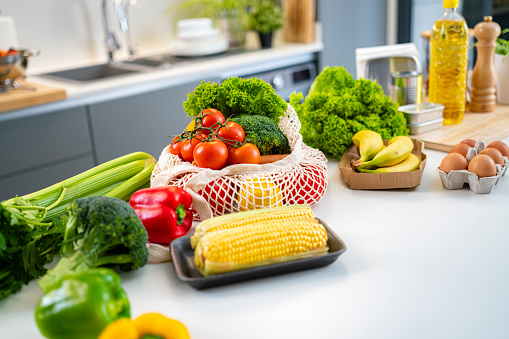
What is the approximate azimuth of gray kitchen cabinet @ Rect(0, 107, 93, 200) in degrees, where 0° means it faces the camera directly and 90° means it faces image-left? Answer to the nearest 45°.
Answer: approximately 315°

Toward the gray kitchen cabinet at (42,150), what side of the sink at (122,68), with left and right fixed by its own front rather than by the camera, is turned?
right

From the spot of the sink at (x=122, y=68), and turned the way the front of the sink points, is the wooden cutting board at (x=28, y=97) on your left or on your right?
on your right

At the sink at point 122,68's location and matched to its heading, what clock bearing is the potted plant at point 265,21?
The potted plant is roughly at 10 o'clock from the sink.

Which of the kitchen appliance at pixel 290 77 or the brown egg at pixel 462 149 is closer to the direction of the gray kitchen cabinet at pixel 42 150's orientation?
the brown egg

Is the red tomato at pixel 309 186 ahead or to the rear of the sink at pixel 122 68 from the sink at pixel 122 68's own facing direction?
ahead

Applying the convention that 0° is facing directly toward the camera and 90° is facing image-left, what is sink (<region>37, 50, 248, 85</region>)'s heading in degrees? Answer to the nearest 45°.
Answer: approximately 315°

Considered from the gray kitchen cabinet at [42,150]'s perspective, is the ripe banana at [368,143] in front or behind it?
in front

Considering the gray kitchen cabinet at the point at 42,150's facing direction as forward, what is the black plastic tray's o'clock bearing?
The black plastic tray is roughly at 1 o'clock from the gray kitchen cabinet.

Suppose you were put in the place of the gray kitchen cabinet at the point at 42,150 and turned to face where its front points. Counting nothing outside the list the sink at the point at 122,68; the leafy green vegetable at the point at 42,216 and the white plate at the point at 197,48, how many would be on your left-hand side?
2
